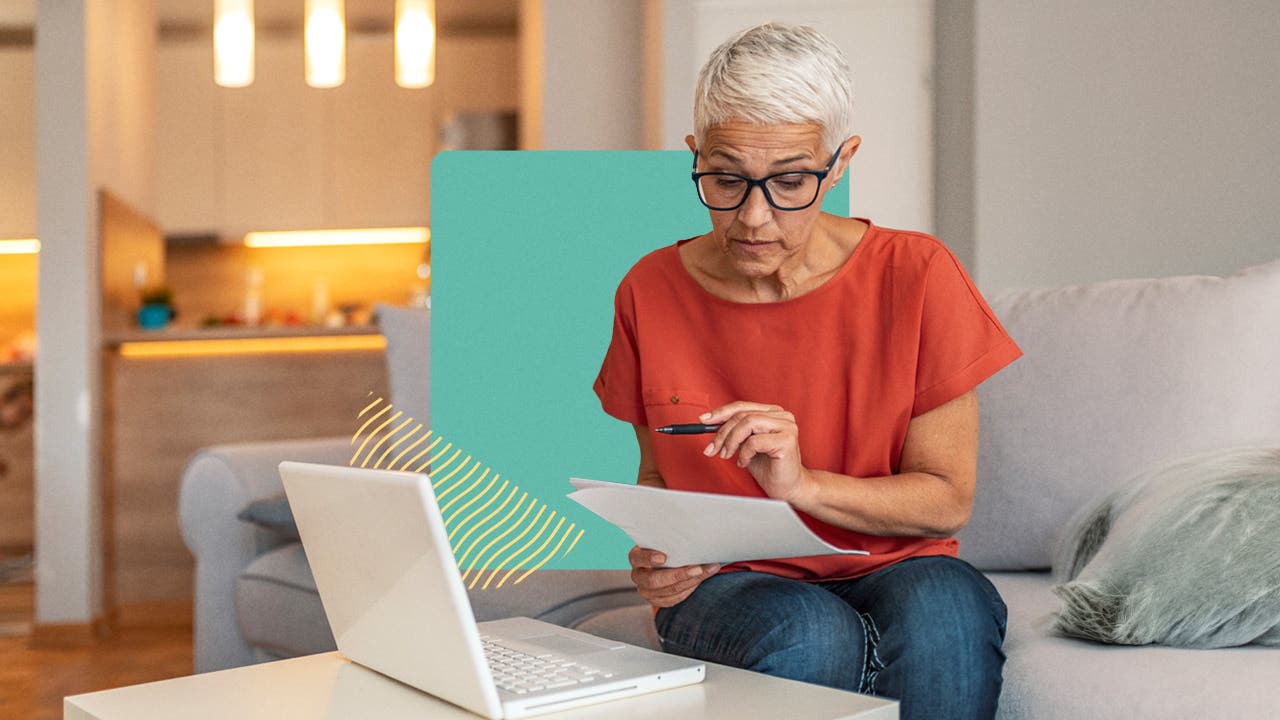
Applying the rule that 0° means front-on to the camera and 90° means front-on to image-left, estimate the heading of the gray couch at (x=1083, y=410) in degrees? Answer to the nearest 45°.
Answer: approximately 0°

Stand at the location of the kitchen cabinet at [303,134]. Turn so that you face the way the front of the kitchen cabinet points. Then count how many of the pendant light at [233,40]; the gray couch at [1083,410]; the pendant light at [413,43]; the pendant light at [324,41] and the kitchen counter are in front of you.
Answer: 5

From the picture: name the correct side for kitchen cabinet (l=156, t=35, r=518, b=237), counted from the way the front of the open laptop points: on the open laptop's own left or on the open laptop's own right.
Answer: on the open laptop's own left

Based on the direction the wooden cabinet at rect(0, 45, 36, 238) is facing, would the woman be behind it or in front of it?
in front

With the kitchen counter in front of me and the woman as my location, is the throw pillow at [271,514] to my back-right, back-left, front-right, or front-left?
front-left

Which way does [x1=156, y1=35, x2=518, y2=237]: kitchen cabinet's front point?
toward the camera

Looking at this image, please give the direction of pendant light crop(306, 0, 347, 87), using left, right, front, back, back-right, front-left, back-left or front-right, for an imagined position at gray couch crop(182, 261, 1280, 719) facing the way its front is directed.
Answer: back-right

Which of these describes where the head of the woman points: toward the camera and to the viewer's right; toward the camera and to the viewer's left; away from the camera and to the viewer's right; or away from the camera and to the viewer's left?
toward the camera and to the viewer's left

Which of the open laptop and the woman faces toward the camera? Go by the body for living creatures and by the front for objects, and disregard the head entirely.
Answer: the woman

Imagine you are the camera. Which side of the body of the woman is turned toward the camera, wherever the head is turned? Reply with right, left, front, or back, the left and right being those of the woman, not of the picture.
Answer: front

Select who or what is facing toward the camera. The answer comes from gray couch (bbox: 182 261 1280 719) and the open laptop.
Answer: the gray couch

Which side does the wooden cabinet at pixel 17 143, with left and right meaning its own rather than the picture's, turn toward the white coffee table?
front

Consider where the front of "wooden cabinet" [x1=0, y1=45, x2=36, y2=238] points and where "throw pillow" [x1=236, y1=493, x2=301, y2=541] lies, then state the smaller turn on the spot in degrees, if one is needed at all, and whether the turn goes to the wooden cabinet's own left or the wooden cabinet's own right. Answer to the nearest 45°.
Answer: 0° — it already faces it

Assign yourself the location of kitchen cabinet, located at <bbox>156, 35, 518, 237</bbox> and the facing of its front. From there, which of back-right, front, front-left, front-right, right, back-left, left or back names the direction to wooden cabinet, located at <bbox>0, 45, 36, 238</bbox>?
right

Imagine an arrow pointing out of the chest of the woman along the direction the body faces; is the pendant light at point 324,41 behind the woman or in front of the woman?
behind

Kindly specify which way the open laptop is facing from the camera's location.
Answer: facing away from the viewer and to the right of the viewer

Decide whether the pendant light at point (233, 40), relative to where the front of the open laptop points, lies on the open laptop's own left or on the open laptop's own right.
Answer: on the open laptop's own left

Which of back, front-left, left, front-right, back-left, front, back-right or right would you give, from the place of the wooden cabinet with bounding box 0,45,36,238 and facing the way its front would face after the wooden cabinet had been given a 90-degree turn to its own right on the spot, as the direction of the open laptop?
left

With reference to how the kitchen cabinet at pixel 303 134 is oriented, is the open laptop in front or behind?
in front
